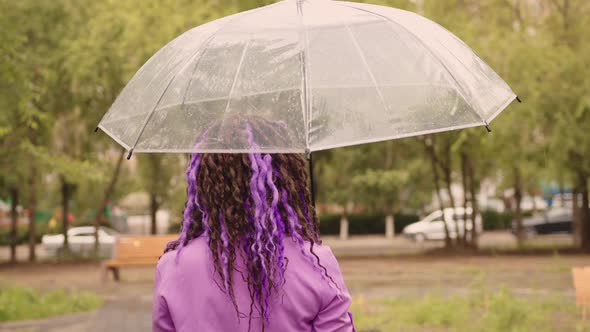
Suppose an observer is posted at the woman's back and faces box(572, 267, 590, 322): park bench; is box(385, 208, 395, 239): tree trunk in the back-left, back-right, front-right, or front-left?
front-left

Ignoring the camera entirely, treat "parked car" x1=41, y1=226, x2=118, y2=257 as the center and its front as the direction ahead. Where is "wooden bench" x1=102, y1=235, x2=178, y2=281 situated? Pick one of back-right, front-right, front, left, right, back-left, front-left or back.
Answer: left

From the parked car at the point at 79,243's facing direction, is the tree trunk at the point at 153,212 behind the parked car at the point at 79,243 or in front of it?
behind

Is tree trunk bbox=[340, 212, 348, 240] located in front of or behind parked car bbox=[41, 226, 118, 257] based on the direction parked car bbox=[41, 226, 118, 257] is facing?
behind

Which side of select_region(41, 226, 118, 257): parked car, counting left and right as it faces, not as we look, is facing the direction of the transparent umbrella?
left

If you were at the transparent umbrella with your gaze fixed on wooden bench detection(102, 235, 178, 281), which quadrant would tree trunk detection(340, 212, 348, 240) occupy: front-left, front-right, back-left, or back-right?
front-right

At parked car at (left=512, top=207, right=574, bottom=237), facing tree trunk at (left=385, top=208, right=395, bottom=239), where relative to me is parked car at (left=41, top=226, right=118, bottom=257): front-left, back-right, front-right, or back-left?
front-left

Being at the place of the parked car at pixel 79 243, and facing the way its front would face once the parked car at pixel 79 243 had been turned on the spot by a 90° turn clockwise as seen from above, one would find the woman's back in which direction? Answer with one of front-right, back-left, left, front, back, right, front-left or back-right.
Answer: back

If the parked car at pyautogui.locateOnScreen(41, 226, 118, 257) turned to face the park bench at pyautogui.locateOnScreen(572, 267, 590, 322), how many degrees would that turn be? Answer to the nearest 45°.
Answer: approximately 90° to its left

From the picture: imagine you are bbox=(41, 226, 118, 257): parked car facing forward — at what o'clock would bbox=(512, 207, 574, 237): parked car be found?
bbox=(512, 207, 574, 237): parked car is roughly at 6 o'clock from bbox=(41, 226, 118, 257): parked car.

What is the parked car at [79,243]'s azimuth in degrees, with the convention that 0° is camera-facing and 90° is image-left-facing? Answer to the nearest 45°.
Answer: approximately 90°
